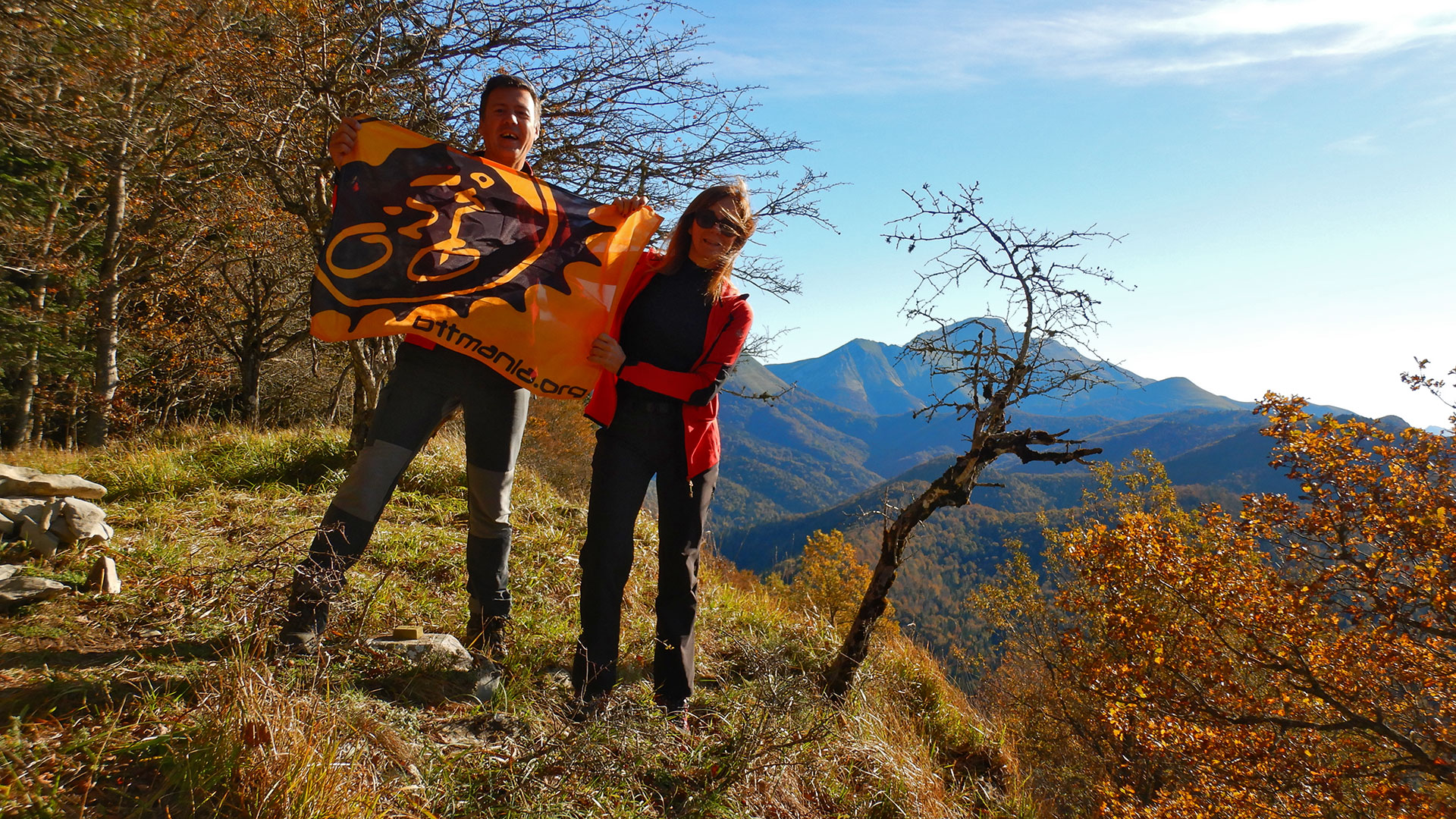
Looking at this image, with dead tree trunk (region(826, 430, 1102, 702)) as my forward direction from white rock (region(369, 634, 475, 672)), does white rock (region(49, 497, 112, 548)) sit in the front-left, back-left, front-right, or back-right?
back-left

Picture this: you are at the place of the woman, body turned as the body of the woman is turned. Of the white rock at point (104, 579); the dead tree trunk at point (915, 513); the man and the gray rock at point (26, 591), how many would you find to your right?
3

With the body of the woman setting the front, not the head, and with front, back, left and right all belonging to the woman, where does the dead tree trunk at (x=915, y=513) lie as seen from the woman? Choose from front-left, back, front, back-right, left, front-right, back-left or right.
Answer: back-left

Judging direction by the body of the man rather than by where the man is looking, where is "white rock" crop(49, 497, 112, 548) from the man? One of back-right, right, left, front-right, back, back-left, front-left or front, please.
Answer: back-right

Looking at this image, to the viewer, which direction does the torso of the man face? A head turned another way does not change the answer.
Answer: toward the camera

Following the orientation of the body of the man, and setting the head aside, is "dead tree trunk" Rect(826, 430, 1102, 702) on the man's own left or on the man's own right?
on the man's own left

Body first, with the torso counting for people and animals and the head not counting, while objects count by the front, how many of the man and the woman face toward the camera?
2

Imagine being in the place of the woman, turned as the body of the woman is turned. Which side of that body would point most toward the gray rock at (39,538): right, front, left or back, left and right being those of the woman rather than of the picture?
right
